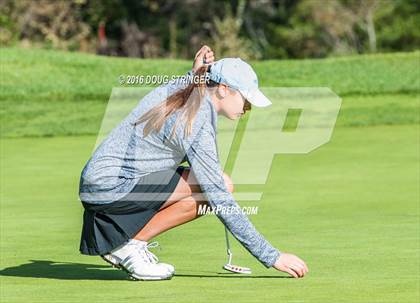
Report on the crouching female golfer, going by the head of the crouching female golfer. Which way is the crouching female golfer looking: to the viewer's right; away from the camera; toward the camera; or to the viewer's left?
to the viewer's right

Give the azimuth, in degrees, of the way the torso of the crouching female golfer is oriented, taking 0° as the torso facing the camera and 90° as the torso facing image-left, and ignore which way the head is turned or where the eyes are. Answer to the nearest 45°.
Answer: approximately 270°
